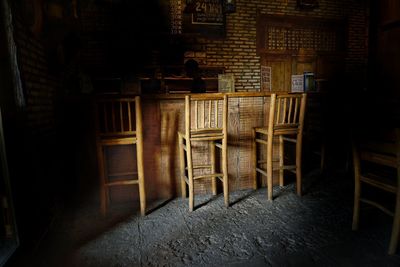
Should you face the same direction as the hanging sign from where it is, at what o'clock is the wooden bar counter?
The wooden bar counter is roughly at 12 o'clock from the hanging sign.

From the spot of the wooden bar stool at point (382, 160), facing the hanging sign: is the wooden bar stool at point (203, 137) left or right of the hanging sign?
left

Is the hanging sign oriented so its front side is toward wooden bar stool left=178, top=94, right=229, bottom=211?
yes

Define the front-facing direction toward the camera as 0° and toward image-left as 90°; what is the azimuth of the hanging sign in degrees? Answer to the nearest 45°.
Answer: approximately 0°

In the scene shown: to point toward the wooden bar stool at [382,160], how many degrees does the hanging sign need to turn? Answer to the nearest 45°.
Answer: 0° — it already faces it
